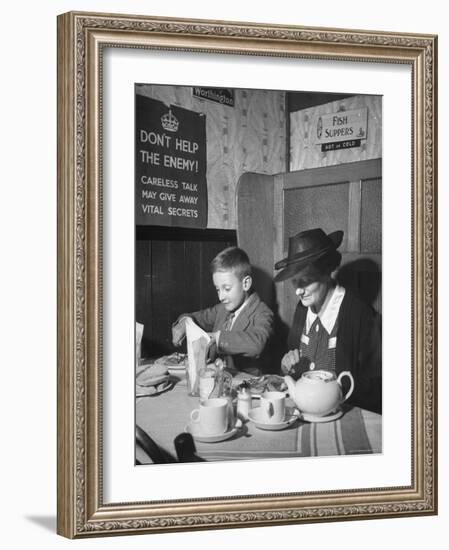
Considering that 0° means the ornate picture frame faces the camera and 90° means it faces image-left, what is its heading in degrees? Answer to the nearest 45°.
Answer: approximately 315°
